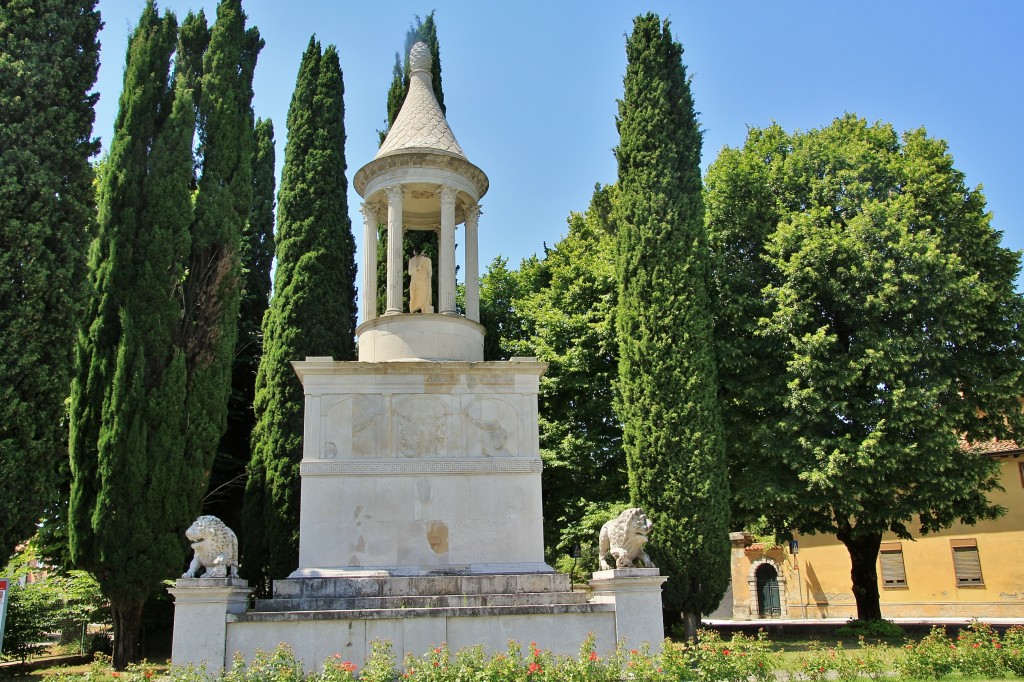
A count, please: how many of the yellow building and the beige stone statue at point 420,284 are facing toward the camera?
2

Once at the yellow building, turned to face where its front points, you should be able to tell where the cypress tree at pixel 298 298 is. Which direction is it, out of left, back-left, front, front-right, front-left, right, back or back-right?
front-right

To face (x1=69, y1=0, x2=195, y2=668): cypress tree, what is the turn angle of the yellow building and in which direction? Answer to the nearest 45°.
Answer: approximately 45° to its right

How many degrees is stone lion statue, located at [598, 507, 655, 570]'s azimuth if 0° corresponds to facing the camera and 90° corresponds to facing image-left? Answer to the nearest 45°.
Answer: approximately 315°

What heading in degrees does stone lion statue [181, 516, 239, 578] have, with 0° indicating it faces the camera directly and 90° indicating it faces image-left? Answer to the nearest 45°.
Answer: approximately 45°

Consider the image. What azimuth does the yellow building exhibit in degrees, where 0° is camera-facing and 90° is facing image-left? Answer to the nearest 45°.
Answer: approximately 0°

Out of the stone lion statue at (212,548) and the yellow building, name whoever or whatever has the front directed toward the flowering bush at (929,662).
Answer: the yellow building

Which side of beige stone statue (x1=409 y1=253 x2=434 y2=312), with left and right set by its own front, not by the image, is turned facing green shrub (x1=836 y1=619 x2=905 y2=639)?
left

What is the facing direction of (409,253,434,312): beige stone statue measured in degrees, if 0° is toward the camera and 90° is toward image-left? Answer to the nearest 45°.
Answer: approximately 0°

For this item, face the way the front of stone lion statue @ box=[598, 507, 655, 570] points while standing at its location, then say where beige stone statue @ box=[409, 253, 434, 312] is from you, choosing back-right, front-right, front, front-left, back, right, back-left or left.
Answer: back
